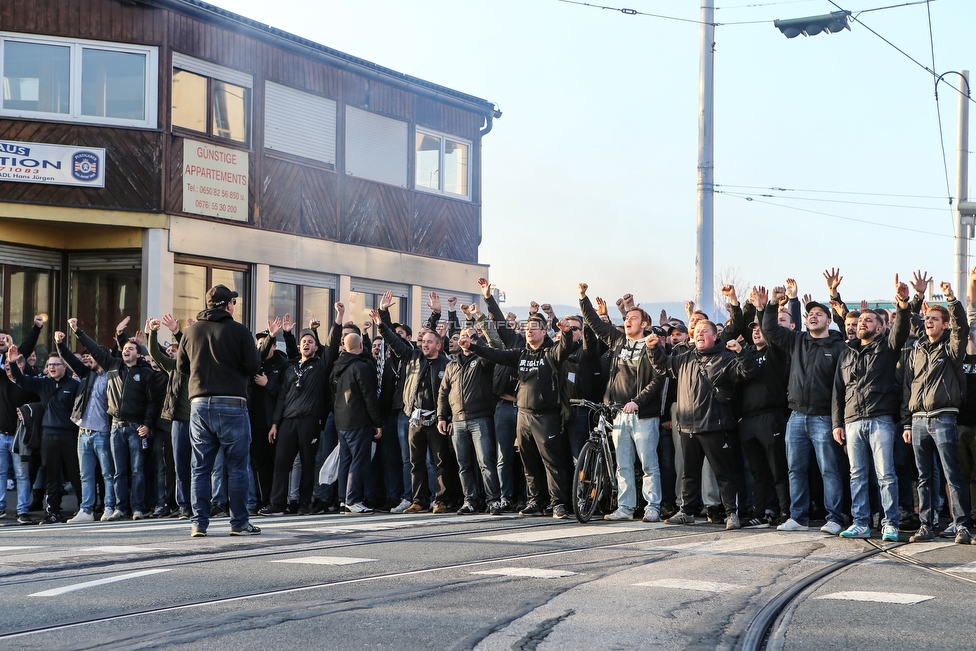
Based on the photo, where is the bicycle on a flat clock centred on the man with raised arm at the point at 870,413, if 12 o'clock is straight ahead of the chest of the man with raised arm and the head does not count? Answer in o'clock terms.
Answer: The bicycle is roughly at 2 o'clock from the man with raised arm.

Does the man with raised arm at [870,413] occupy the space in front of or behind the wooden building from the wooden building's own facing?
in front

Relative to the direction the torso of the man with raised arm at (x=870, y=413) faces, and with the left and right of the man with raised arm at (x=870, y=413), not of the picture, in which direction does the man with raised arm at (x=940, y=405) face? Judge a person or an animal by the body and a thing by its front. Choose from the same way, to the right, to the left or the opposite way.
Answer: the same way

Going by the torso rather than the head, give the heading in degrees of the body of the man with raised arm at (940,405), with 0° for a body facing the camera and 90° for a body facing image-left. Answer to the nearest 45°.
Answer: approximately 45°

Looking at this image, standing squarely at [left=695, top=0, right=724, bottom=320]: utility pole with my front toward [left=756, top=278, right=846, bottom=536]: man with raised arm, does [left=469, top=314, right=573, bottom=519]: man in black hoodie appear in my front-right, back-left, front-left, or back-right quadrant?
front-right

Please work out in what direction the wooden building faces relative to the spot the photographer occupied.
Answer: facing the viewer and to the right of the viewer

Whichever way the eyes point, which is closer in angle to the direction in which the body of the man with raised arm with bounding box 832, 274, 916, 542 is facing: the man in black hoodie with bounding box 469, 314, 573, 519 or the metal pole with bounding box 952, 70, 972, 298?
the man in black hoodie

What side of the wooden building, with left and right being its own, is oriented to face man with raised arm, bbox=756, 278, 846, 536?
front
